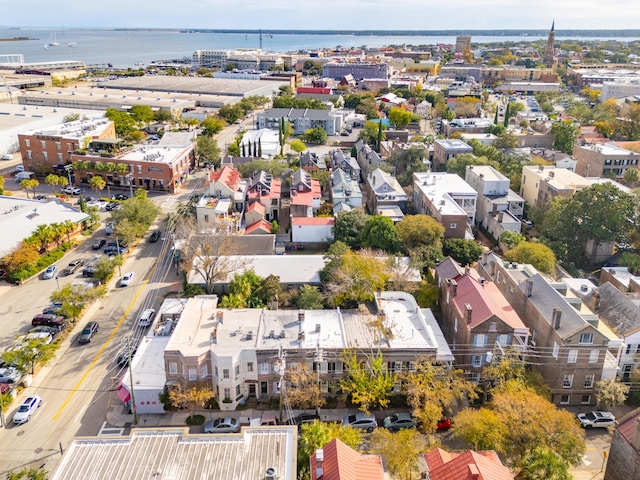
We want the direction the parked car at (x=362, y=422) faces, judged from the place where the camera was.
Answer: facing to the left of the viewer

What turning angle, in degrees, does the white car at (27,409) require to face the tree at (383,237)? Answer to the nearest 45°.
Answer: approximately 135° to its left

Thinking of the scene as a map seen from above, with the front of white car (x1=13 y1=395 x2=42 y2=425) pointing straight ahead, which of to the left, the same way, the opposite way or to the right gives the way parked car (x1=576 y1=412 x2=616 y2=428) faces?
to the right

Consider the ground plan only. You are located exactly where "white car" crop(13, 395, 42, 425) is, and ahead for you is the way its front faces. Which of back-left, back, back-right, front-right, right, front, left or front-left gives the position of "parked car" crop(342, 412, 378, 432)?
left

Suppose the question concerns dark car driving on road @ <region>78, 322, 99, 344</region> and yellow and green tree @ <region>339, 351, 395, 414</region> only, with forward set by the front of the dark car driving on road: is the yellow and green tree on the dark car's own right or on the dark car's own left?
on the dark car's own left

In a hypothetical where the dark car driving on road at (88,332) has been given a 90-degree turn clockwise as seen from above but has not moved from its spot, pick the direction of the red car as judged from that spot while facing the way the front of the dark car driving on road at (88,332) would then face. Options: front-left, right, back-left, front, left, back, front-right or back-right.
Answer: back

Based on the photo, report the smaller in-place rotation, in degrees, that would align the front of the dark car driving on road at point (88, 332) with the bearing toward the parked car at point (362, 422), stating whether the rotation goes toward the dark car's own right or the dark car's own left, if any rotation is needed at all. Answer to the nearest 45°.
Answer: approximately 90° to the dark car's own left

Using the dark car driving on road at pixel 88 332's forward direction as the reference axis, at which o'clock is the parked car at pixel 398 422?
the parked car at pixel 398 422 is roughly at 9 o'clock from the dark car driving on road at pixel 88 332.

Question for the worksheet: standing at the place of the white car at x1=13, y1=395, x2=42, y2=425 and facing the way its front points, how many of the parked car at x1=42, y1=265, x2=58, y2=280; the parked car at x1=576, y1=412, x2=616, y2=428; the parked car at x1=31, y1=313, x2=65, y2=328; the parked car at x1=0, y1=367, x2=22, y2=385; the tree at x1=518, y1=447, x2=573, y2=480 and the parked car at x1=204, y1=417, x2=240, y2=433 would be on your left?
3

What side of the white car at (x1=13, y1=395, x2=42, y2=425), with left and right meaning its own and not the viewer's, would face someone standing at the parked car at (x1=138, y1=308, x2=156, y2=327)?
back

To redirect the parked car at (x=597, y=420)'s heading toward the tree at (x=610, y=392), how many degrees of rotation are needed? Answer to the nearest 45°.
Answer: approximately 90° to its right

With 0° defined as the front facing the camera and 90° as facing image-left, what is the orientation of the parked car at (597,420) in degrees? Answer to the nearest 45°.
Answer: approximately 90°

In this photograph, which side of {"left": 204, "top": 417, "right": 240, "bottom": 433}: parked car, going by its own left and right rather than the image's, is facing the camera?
left

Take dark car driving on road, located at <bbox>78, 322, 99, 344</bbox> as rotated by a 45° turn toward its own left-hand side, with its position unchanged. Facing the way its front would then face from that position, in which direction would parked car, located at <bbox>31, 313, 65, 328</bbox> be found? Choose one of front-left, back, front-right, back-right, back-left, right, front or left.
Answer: back-right

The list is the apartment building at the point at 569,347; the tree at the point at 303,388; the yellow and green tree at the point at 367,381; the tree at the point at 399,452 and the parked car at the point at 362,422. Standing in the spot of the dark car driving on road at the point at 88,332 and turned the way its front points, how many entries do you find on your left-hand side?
5

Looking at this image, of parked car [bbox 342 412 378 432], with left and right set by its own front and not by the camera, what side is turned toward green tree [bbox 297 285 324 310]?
right

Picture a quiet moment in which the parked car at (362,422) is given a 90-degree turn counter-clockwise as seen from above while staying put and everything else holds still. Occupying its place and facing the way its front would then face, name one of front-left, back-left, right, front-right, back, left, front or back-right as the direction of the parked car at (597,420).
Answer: left

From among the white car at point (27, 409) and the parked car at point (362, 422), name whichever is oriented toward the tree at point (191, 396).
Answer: the parked car
